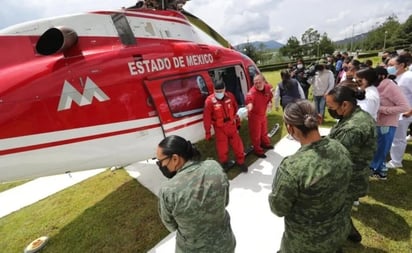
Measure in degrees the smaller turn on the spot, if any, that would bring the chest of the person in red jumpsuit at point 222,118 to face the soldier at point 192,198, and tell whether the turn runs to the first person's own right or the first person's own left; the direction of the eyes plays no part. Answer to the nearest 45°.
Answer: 0° — they already face them

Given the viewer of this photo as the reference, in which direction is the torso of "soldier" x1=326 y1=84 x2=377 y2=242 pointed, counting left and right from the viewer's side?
facing to the left of the viewer

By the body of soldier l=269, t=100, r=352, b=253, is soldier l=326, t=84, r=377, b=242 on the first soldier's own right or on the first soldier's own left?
on the first soldier's own right

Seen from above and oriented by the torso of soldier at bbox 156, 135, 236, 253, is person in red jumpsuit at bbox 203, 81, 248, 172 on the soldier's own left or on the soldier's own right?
on the soldier's own right

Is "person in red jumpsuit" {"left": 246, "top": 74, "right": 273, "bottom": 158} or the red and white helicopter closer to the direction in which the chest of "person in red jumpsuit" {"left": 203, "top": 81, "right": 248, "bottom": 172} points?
the red and white helicopter

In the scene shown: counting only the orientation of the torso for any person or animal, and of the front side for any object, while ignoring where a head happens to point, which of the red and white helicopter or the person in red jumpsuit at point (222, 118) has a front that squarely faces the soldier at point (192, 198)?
the person in red jumpsuit

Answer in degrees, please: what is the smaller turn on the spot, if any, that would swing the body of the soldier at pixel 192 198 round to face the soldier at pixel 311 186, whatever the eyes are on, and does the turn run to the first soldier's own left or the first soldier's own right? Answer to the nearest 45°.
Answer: approximately 135° to the first soldier's own right

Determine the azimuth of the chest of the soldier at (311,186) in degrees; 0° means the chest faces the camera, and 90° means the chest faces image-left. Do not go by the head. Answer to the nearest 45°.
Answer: approximately 135°

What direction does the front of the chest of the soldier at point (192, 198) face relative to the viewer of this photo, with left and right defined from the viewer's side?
facing away from the viewer and to the left of the viewer

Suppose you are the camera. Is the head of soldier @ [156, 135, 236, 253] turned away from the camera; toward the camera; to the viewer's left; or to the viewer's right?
to the viewer's left

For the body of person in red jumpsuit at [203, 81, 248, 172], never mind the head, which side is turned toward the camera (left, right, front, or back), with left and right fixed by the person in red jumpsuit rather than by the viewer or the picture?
front

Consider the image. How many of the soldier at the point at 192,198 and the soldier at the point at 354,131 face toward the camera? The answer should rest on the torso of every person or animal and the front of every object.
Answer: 0

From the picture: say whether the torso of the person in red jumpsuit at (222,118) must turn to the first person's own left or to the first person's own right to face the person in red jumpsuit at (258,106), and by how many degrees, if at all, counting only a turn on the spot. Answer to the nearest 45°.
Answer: approximately 135° to the first person's own left
